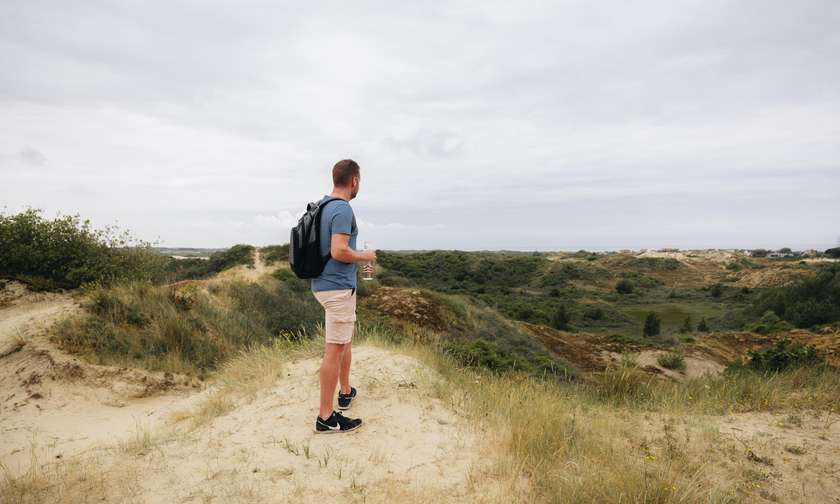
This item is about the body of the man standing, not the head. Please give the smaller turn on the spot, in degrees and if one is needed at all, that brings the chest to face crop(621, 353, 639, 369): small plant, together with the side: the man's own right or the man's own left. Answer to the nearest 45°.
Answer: approximately 45° to the man's own left

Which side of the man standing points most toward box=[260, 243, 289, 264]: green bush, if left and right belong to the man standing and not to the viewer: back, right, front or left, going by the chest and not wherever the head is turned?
left

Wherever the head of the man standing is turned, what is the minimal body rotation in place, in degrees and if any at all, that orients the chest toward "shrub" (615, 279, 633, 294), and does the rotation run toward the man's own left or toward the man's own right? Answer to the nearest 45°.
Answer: approximately 45° to the man's own left

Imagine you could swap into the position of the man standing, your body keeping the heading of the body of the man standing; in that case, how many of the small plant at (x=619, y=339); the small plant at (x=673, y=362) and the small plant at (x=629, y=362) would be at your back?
0

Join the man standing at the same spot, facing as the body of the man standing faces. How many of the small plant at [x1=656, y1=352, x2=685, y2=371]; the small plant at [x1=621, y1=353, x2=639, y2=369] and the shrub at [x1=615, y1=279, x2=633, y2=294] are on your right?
0

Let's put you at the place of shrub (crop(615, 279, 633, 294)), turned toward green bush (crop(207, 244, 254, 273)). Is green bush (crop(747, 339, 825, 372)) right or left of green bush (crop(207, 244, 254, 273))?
left

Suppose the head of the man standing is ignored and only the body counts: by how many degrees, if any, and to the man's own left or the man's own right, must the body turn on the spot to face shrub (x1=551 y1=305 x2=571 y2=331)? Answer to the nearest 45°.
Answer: approximately 45° to the man's own left

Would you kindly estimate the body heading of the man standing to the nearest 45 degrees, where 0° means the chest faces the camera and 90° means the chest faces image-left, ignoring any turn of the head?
approximately 270°

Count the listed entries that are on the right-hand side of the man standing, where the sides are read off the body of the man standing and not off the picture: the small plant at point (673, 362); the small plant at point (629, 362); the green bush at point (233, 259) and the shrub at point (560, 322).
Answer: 0

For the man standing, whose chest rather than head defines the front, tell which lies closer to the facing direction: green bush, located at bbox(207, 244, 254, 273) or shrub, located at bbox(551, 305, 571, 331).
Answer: the shrub

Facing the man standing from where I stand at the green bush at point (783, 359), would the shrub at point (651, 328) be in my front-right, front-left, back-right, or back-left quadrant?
back-right

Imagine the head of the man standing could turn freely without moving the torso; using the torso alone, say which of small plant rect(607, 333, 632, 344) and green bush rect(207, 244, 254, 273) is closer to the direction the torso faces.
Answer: the small plant

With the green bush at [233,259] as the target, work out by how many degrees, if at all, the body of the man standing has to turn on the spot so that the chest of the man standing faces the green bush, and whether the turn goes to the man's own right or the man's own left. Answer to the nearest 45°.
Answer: approximately 90° to the man's own left

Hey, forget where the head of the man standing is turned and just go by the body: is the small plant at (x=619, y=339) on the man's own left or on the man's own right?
on the man's own left

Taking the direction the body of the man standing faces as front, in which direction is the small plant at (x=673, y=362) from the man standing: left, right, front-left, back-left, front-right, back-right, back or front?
front-left
